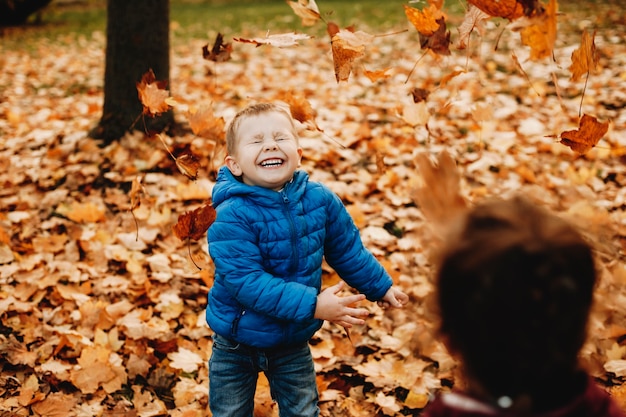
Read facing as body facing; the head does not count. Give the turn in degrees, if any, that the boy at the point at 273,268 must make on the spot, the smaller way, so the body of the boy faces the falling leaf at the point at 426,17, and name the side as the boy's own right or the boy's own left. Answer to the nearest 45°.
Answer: approximately 90° to the boy's own left

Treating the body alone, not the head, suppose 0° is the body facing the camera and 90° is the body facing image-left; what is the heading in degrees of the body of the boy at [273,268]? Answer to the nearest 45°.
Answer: approximately 315°

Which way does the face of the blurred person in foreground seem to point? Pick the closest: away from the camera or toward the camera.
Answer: away from the camera

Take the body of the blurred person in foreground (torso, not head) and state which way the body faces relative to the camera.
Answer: away from the camera

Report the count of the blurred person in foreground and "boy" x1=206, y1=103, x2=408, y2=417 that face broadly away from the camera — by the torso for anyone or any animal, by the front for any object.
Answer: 1

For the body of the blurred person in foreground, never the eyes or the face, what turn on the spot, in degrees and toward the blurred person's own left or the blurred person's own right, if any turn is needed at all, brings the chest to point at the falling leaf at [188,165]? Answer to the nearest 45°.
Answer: approximately 45° to the blurred person's own left

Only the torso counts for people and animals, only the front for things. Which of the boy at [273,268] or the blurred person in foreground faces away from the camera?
the blurred person in foreground
